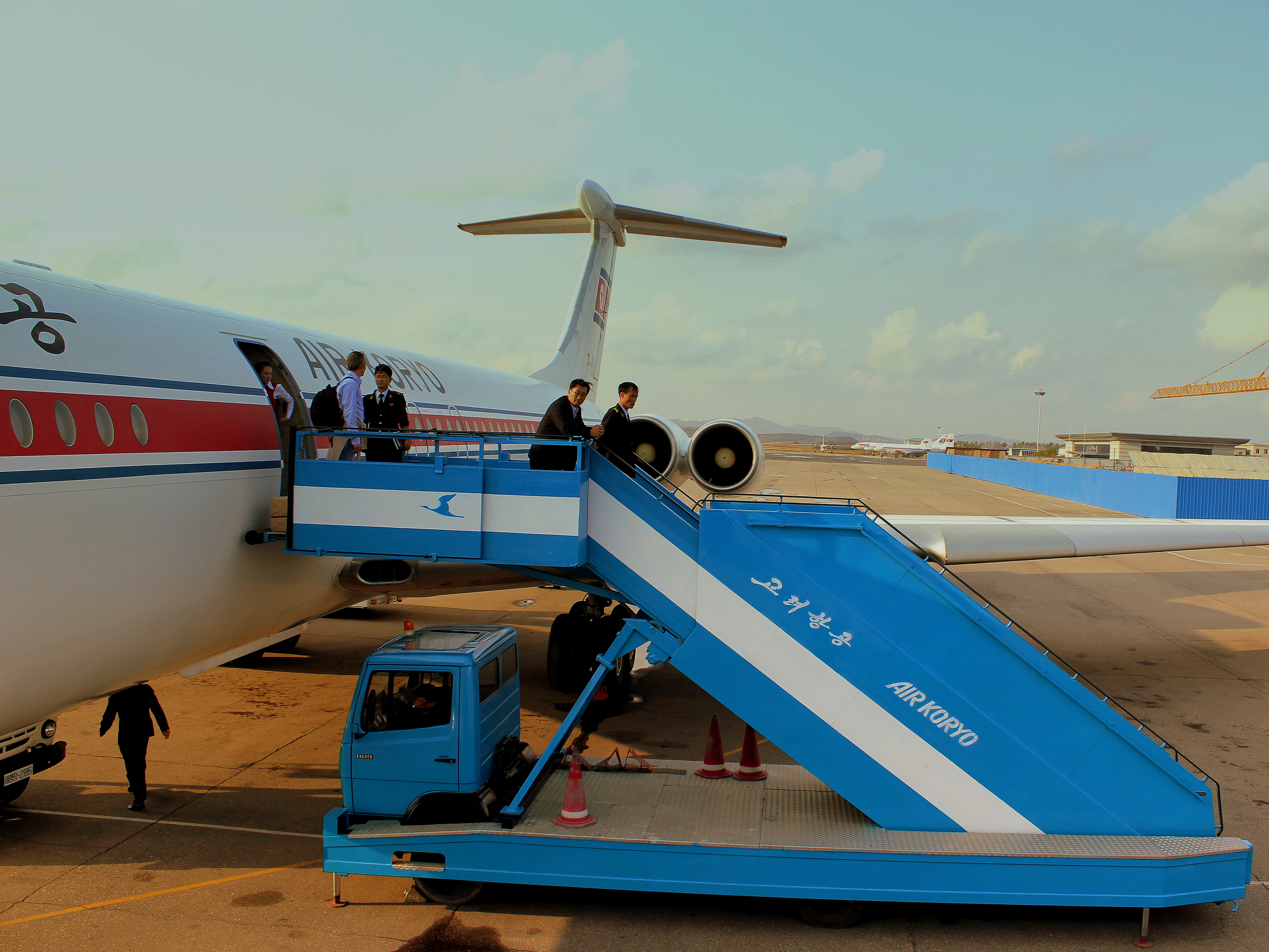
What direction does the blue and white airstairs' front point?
to the viewer's left

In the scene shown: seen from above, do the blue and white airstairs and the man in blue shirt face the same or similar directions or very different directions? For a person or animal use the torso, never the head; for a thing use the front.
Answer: very different directions

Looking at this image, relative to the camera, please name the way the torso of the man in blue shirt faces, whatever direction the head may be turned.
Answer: to the viewer's right

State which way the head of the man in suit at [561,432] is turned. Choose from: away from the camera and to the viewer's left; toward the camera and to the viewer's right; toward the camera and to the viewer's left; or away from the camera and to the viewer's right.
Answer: toward the camera and to the viewer's right
